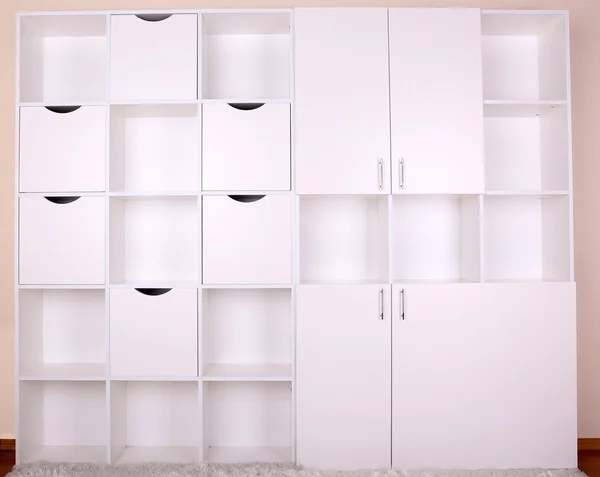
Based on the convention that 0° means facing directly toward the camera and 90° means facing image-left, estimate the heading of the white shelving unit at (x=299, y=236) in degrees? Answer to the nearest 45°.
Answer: approximately 0°
